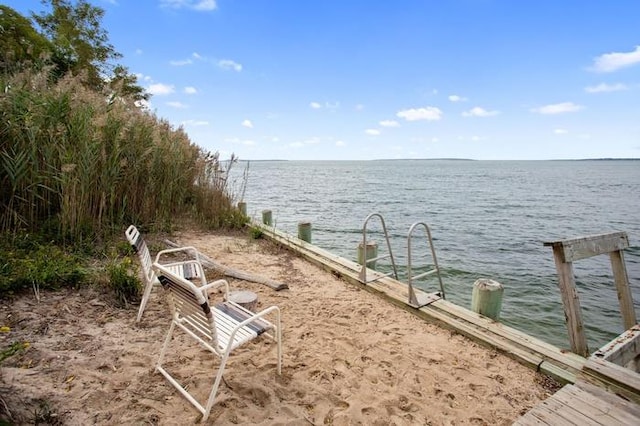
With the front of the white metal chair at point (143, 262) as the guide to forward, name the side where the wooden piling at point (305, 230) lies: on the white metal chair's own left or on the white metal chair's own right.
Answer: on the white metal chair's own left

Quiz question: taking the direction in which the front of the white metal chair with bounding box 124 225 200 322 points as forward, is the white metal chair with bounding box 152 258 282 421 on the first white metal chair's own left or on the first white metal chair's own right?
on the first white metal chair's own right

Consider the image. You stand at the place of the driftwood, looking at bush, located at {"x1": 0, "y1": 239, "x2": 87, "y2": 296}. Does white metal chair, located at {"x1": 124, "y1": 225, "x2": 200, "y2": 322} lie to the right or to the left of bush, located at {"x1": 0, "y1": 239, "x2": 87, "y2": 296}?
left

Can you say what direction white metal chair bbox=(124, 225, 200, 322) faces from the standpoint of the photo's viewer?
facing to the right of the viewer

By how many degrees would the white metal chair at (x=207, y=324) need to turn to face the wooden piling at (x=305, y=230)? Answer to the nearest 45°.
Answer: approximately 45° to its left

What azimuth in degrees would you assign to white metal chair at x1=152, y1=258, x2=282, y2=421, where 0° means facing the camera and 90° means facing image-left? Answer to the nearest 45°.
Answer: approximately 225°

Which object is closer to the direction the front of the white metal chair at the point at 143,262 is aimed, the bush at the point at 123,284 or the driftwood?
the driftwood

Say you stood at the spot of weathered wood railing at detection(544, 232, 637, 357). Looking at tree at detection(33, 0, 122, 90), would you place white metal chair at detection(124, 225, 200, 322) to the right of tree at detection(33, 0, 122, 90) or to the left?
left

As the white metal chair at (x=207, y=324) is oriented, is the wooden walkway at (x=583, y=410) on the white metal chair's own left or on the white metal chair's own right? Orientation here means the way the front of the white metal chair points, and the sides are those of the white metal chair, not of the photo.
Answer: on the white metal chair's own right

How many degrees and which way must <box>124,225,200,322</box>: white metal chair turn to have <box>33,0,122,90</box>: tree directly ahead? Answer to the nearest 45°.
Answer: approximately 90° to its left
